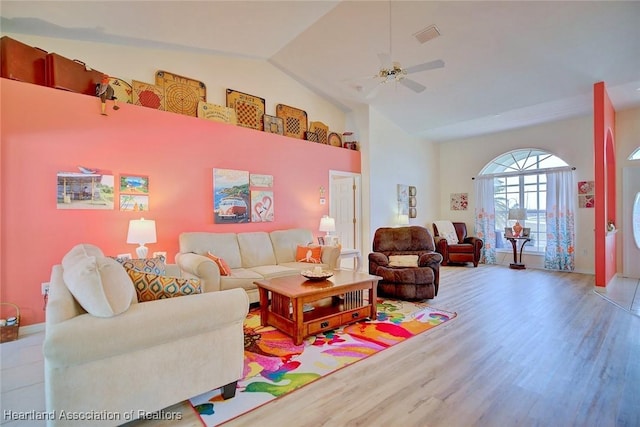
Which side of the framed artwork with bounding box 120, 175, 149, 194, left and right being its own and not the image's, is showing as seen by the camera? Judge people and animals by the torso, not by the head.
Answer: front

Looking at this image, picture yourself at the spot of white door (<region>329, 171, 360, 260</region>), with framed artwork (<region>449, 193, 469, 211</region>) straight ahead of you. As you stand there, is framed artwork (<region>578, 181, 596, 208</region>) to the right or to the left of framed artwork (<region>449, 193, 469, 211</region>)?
right

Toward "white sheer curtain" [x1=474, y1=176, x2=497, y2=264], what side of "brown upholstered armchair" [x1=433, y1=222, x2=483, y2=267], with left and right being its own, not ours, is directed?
left

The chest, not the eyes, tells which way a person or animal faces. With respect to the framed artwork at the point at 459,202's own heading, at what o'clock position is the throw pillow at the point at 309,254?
The throw pillow is roughly at 1 o'clock from the framed artwork.

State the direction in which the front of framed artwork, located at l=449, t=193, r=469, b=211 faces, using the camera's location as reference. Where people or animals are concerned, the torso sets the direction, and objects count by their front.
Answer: facing the viewer

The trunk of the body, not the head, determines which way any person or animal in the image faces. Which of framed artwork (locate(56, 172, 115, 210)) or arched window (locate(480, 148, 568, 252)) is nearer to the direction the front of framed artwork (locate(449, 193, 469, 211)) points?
the framed artwork

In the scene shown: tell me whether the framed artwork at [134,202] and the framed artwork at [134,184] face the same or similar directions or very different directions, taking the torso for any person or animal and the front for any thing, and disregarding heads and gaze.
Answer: same or similar directions

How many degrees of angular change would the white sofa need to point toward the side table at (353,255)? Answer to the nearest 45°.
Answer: approximately 90° to its left

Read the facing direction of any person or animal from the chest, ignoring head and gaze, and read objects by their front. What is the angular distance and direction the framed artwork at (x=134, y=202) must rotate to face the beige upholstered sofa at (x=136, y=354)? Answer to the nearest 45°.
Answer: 0° — it already faces it

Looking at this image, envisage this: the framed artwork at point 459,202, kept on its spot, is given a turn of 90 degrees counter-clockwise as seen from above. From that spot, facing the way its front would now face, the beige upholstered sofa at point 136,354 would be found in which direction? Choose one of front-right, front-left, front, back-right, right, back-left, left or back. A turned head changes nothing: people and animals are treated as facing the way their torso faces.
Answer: right

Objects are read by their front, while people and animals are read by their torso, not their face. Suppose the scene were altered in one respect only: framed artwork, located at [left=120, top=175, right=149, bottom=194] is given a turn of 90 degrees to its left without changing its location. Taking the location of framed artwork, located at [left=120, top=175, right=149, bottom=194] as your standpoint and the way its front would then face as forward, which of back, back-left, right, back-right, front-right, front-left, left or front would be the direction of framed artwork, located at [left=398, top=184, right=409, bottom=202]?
front

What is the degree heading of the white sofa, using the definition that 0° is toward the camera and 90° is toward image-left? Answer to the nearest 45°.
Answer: approximately 315°

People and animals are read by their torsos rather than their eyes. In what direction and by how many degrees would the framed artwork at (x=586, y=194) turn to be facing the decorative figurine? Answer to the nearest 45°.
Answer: approximately 45° to its right
